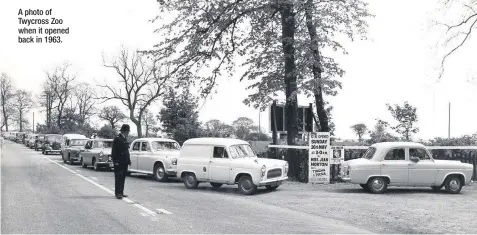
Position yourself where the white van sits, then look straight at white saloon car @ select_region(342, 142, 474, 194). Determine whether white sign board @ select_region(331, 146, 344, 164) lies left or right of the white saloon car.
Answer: left

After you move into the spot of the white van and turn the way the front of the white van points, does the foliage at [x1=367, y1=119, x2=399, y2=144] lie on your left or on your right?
on your left

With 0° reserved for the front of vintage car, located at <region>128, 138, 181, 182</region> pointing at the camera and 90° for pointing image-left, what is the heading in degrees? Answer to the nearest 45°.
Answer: approximately 315°

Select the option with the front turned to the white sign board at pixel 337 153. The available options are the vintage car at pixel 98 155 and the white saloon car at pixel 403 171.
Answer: the vintage car

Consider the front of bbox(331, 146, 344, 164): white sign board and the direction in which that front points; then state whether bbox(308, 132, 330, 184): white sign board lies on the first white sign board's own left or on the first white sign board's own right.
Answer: on the first white sign board's own right

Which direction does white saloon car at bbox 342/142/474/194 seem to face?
to the viewer's right

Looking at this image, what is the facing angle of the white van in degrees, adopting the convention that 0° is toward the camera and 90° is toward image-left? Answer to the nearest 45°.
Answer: approximately 315°

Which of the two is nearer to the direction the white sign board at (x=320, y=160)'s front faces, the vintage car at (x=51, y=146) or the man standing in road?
the man standing in road

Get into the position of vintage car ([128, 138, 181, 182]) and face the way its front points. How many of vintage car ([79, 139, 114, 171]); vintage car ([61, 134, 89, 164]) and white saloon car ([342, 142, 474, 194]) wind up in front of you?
1

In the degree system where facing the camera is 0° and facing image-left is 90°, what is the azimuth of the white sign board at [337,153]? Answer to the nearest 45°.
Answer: approximately 0°

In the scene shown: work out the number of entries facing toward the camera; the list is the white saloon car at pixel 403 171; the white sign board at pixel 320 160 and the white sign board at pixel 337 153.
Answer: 2
